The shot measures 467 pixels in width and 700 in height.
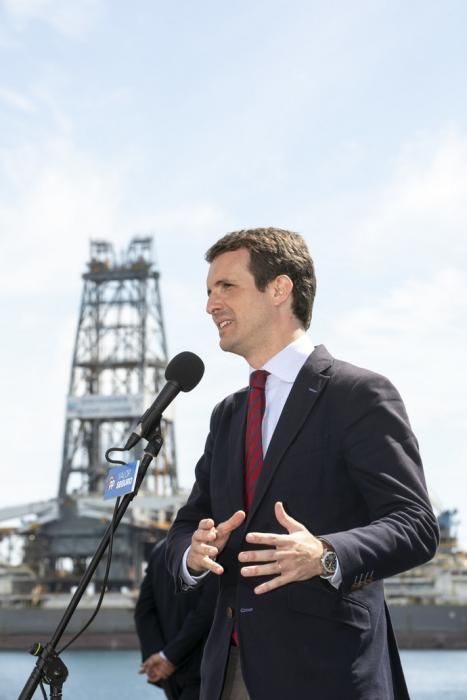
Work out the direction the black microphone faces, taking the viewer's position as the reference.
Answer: facing to the right of the viewer

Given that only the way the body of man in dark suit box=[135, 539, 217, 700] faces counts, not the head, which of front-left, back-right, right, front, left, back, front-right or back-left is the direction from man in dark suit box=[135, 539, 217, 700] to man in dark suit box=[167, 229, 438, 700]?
front-left

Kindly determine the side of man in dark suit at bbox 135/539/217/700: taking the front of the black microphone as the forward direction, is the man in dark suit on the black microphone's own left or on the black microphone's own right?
on the black microphone's own left

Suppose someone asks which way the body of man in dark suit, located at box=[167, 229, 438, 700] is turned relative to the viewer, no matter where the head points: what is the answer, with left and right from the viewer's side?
facing the viewer and to the left of the viewer

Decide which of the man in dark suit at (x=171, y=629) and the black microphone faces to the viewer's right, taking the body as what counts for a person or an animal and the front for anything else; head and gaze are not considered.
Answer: the black microphone

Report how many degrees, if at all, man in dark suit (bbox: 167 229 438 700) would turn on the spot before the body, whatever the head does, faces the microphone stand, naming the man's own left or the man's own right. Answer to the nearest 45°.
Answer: approximately 45° to the man's own right

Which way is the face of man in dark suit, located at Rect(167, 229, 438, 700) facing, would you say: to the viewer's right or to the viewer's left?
to the viewer's left

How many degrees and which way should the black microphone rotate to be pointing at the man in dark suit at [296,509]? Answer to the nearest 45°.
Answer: approximately 45° to its right

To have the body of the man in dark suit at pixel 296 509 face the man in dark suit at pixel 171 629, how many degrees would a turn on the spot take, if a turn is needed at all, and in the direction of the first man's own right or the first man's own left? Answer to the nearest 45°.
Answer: approximately 135° to the first man's own right

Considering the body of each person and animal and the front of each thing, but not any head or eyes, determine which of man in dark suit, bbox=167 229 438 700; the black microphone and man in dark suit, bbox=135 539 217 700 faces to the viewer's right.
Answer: the black microphone
